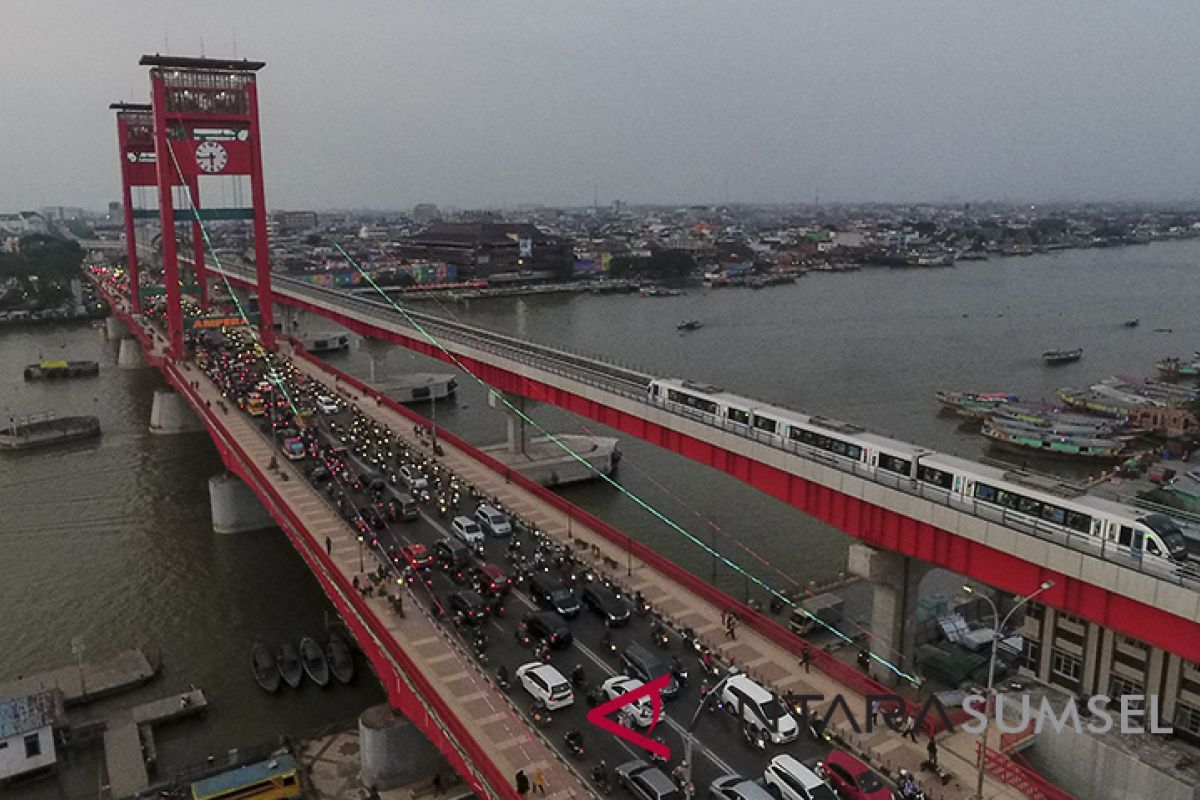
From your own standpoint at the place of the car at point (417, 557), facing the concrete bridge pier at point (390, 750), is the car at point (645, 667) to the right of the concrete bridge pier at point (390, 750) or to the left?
left

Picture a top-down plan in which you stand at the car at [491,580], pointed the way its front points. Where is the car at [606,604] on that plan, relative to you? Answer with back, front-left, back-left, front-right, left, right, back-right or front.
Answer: back

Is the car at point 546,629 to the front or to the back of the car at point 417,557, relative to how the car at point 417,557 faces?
to the back

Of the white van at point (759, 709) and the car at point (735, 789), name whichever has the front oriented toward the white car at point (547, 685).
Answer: the car

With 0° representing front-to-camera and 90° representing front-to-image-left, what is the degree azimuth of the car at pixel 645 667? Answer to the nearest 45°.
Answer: approximately 315°

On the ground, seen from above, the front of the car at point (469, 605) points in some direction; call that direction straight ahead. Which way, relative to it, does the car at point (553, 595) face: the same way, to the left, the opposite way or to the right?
the opposite way

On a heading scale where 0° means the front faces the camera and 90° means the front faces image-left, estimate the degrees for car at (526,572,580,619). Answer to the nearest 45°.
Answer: approximately 315°

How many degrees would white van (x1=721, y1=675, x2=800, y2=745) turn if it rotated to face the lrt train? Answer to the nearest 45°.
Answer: approximately 90° to its left

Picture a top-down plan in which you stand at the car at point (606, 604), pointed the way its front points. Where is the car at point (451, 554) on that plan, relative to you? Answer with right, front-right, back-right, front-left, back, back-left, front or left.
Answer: back

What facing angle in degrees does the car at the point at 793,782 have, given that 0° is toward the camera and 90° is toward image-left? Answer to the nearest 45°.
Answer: approximately 315°

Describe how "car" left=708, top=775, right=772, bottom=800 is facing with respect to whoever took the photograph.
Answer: facing away from the viewer and to the left of the viewer

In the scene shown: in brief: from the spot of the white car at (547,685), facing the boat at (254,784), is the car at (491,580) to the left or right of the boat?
right

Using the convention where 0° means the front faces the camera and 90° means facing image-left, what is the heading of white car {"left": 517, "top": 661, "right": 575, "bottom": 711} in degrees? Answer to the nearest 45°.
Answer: approximately 135°
